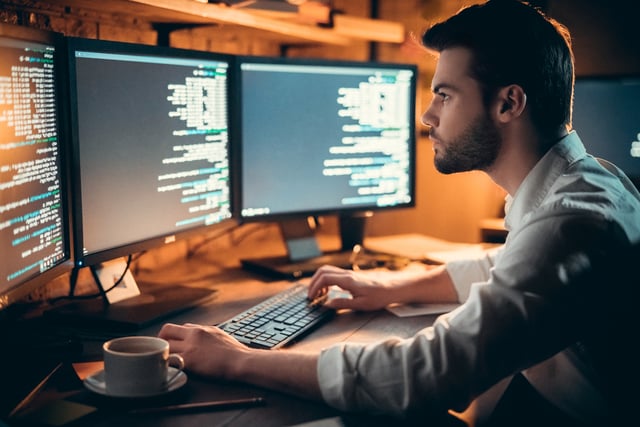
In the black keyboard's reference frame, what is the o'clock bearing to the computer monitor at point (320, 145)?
The computer monitor is roughly at 8 o'clock from the black keyboard.

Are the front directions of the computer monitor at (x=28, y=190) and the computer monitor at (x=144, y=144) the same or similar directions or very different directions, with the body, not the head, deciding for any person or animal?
same or similar directions

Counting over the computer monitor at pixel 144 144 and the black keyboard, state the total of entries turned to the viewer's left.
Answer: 0

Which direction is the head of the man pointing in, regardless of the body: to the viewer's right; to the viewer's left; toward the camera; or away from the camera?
to the viewer's left

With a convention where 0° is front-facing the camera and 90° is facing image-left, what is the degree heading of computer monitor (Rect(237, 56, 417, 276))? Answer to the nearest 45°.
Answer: approximately 315°

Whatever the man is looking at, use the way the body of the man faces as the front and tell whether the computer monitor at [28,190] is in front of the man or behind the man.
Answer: in front

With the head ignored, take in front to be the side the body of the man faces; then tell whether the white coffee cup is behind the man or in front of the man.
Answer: in front

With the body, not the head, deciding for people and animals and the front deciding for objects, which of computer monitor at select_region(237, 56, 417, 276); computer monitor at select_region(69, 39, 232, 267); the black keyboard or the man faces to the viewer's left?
the man

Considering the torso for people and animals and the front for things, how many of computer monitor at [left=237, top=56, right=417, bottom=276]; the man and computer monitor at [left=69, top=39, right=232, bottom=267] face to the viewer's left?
1

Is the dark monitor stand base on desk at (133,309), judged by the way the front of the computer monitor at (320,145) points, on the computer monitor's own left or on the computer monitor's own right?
on the computer monitor's own right

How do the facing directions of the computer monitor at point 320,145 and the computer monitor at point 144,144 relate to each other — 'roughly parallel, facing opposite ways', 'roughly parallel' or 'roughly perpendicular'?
roughly parallel

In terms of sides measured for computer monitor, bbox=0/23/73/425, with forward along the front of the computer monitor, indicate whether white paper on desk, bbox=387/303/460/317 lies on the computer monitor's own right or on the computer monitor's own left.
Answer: on the computer monitor's own left

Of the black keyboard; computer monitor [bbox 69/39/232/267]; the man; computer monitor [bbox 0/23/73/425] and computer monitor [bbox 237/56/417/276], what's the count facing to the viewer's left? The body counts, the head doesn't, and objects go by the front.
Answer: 1
